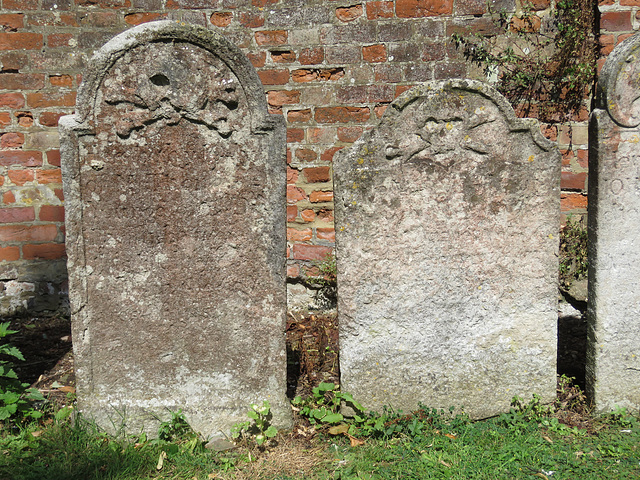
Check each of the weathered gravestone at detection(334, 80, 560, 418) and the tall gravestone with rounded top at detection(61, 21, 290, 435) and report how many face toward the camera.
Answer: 2

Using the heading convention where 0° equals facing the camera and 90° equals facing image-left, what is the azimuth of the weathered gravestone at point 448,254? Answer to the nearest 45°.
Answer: approximately 0°

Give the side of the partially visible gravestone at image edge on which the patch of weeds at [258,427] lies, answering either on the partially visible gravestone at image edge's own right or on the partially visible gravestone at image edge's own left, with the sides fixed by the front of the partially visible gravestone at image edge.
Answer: on the partially visible gravestone at image edge's own right

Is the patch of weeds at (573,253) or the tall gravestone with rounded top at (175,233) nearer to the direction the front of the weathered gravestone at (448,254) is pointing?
the tall gravestone with rounded top

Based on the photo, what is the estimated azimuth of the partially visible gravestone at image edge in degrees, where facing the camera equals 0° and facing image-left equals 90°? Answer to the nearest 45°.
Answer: approximately 0°

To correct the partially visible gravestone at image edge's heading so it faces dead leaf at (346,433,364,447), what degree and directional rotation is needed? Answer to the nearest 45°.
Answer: approximately 45° to its right

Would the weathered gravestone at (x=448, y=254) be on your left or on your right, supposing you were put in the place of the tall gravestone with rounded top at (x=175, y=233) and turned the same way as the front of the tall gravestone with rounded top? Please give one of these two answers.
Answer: on your left

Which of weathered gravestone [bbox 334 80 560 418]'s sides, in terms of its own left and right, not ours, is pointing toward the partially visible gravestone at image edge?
left

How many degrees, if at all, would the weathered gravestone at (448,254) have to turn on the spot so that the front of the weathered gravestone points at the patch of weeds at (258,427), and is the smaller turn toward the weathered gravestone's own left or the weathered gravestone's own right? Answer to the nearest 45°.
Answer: approximately 90° to the weathered gravestone's own right

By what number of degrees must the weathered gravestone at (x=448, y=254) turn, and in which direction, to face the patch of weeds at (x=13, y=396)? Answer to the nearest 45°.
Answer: approximately 90° to its right
